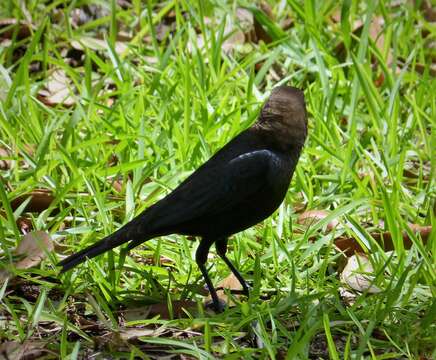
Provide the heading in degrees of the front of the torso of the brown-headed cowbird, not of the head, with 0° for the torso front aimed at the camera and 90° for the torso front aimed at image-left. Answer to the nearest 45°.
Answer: approximately 270°

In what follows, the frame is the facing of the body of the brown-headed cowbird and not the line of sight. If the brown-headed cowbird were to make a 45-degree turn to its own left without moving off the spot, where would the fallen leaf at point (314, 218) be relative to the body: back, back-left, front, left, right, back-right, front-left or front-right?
front

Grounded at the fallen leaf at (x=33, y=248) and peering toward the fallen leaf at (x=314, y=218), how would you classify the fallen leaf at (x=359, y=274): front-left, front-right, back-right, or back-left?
front-right

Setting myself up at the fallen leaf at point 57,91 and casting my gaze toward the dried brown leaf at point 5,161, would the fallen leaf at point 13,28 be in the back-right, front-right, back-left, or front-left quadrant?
back-right

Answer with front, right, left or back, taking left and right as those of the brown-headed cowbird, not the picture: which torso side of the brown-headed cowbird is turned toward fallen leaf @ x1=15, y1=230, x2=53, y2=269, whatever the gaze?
back

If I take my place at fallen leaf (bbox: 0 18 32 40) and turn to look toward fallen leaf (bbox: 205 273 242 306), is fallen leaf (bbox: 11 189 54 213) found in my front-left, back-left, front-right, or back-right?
front-right

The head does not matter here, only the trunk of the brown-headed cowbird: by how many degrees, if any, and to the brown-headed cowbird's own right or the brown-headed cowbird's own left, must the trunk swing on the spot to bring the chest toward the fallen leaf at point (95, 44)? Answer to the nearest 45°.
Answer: approximately 90° to the brown-headed cowbird's own left

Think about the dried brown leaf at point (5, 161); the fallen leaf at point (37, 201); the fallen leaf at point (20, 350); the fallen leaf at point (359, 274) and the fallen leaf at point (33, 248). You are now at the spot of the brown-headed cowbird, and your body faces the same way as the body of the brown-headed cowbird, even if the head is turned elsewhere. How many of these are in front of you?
1

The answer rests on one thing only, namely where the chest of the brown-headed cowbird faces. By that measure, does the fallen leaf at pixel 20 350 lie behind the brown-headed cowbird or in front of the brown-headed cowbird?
behind

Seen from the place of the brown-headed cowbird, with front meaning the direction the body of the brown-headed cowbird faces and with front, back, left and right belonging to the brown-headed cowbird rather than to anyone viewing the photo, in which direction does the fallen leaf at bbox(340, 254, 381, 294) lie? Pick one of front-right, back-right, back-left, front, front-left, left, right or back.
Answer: front
